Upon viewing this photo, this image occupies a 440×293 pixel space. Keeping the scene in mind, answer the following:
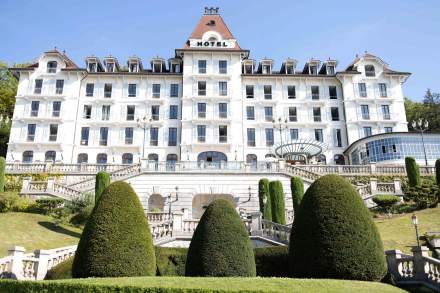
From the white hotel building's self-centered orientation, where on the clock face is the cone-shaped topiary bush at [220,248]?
The cone-shaped topiary bush is roughly at 12 o'clock from the white hotel building.

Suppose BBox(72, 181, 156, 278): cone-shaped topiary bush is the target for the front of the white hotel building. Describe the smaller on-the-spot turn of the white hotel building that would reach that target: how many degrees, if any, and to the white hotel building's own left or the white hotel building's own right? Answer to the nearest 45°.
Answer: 0° — it already faces it

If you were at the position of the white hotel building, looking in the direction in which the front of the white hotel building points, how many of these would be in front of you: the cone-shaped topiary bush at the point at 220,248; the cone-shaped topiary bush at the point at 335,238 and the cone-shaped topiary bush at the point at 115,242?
3

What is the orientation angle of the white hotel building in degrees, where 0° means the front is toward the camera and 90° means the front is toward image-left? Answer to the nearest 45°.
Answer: approximately 0°

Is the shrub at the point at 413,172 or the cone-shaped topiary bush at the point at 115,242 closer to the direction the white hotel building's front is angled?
the cone-shaped topiary bush

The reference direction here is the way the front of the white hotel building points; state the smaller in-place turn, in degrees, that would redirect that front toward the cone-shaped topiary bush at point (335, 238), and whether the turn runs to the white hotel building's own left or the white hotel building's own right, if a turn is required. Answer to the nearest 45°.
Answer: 0° — it already faces it
